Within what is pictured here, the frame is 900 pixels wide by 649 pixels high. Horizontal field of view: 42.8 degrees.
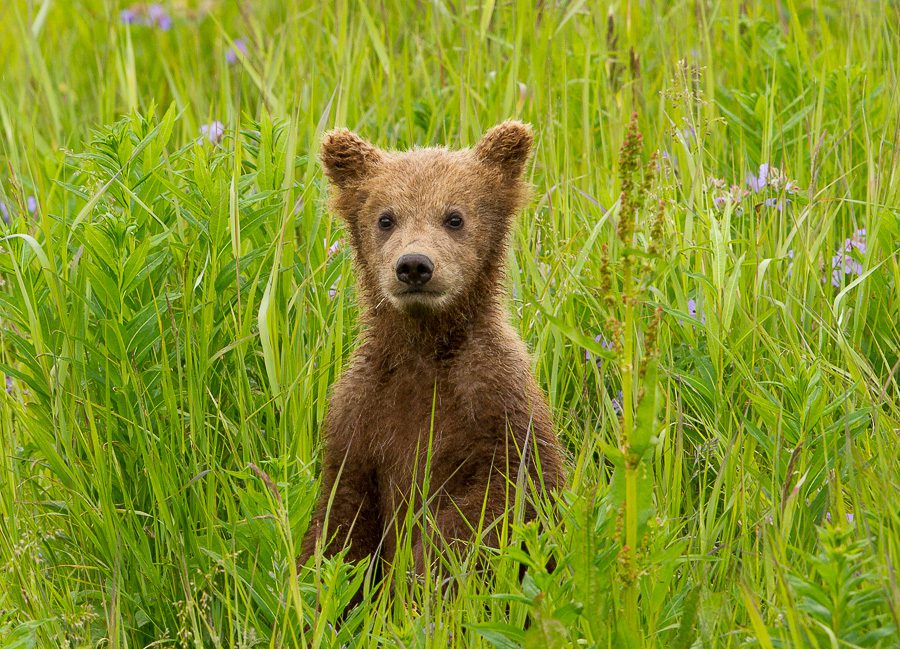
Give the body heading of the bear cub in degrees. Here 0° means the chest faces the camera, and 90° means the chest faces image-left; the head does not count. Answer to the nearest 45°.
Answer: approximately 0°

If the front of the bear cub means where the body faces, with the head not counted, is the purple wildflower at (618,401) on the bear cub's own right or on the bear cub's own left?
on the bear cub's own left

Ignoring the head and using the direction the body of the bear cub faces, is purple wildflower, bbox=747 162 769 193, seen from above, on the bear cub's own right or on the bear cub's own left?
on the bear cub's own left

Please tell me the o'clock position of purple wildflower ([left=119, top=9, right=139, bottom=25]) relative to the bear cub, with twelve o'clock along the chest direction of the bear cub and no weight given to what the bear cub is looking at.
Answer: The purple wildflower is roughly at 5 o'clock from the bear cub.

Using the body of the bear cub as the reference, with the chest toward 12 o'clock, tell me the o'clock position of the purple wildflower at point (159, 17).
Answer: The purple wildflower is roughly at 5 o'clock from the bear cub.

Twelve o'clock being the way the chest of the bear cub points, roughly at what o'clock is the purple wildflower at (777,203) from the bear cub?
The purple wildflower is roughly at 8 o'clock from the bear cub.

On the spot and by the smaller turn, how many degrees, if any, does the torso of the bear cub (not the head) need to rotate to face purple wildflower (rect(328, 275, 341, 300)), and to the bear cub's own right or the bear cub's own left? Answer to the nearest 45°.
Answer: approximately 135° to the bear cub's own right

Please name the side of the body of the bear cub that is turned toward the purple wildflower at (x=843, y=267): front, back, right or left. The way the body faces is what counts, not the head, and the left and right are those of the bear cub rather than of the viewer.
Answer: left
